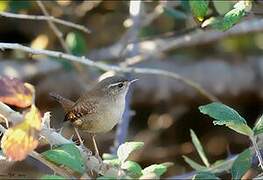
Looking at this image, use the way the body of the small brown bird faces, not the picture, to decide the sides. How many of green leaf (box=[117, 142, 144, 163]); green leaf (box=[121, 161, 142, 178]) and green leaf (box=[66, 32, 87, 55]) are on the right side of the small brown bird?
2

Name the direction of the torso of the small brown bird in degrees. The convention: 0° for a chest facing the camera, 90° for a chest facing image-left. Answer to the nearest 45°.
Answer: approximately 270°

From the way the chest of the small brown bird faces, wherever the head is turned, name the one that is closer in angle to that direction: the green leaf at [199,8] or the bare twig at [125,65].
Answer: the green leaf

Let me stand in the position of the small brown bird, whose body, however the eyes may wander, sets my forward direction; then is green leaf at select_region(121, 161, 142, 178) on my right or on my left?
on my right

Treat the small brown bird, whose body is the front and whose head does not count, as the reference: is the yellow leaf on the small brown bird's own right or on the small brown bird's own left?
on the small brown bird's own right

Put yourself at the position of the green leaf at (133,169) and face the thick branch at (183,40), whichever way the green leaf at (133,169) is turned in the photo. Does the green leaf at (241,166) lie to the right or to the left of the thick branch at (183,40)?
right

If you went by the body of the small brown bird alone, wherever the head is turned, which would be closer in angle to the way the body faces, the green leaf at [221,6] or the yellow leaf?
the green leaf
